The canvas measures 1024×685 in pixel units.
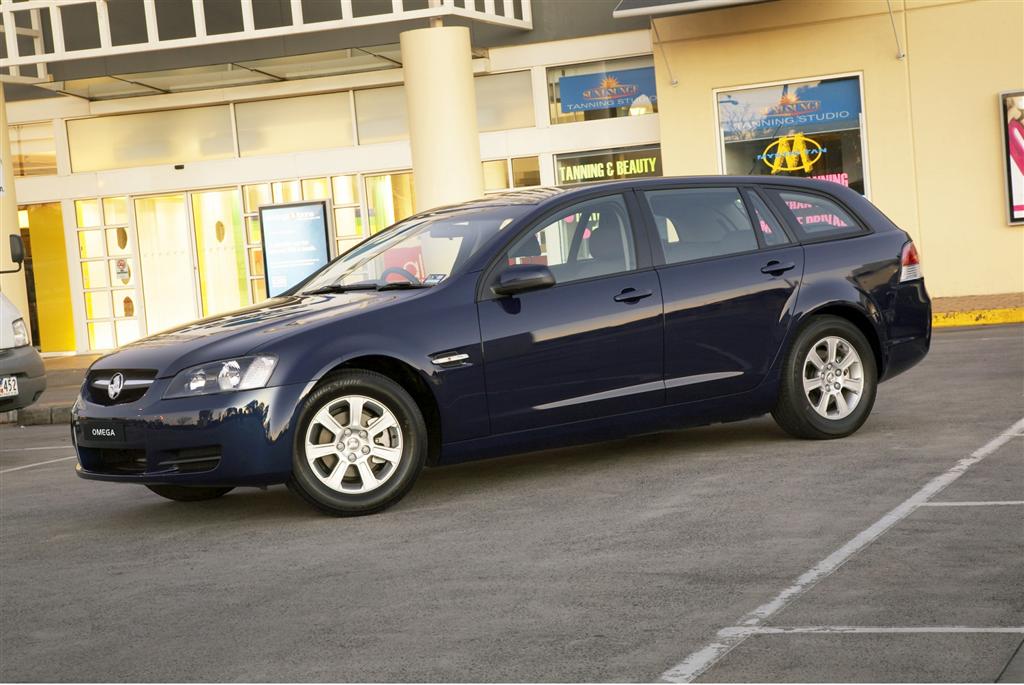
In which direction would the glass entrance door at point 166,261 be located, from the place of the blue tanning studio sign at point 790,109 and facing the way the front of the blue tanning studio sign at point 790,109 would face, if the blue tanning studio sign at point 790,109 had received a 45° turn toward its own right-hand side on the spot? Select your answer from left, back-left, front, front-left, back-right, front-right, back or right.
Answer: front-right

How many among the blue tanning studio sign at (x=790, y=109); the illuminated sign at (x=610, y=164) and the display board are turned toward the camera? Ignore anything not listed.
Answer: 3

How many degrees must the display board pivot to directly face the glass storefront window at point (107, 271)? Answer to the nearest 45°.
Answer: approximately 135° to its right

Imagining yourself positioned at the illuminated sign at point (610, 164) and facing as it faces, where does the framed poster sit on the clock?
The framed poster is roughly at 10 o'clock from the illuminated sign.

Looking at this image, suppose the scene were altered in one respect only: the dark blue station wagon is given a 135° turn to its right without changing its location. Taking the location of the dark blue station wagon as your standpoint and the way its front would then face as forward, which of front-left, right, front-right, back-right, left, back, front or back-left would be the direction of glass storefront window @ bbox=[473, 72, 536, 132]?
front

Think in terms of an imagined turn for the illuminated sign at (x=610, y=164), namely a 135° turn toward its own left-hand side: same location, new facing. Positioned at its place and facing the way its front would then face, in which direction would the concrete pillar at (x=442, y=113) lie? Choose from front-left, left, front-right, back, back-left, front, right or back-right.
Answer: back

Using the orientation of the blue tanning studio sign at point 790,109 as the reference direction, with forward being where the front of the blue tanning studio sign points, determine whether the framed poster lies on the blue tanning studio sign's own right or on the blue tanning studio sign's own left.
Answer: on the blue tanning studio sign's own left

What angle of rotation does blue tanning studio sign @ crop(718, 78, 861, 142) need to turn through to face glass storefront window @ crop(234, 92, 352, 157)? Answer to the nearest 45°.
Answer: approximately 90° to its right

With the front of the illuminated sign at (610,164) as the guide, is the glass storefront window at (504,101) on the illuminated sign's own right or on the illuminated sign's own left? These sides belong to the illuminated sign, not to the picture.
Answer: on the illuminated sign's own right

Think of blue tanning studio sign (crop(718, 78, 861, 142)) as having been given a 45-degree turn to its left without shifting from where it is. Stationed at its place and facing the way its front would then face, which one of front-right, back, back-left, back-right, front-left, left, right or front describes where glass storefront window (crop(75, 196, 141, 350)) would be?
back-right

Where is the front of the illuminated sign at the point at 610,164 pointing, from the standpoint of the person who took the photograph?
facing the viewer

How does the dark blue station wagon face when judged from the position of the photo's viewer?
facing the viewer and to the left of the viewer

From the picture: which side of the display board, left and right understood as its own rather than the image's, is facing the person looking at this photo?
front

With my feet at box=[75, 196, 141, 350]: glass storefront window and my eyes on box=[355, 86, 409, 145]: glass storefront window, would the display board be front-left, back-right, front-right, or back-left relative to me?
front-right

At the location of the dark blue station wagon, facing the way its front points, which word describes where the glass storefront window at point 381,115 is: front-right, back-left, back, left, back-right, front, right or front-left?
back-right
